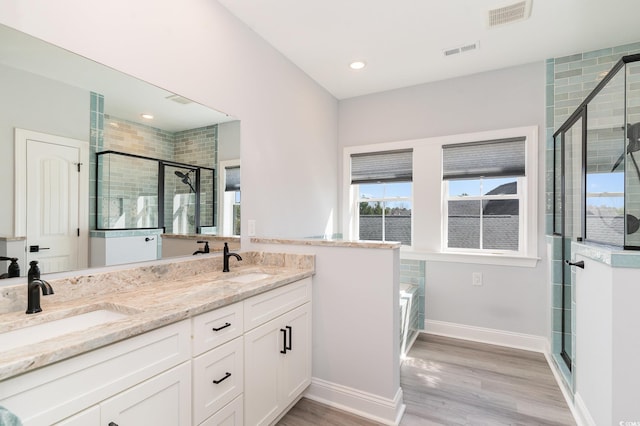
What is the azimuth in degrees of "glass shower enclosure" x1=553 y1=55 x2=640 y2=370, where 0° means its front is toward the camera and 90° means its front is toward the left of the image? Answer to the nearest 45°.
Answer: approximately 90°

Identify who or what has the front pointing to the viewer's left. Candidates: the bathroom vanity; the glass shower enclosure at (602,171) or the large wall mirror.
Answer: the glass shower enclosure

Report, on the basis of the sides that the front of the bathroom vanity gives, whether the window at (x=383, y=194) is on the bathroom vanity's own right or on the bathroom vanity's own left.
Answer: on the bathroom vanity's own left

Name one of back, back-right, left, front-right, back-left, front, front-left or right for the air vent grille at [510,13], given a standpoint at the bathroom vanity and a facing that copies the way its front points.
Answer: front-left

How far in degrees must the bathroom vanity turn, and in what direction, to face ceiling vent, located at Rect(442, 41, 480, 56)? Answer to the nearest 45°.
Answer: approximately 45° to its left

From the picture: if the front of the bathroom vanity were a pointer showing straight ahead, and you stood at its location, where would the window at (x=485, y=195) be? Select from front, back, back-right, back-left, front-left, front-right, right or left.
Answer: front-left

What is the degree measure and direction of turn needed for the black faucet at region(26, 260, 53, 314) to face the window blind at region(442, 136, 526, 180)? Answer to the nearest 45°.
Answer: approximately 45° to its left

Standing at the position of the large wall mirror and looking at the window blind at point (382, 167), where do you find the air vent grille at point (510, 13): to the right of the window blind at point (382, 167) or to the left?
right

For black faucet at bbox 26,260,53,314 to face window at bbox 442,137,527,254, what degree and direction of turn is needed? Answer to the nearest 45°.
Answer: approximately 45° to its left

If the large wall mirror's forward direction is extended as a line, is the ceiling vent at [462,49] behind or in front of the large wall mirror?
in front
